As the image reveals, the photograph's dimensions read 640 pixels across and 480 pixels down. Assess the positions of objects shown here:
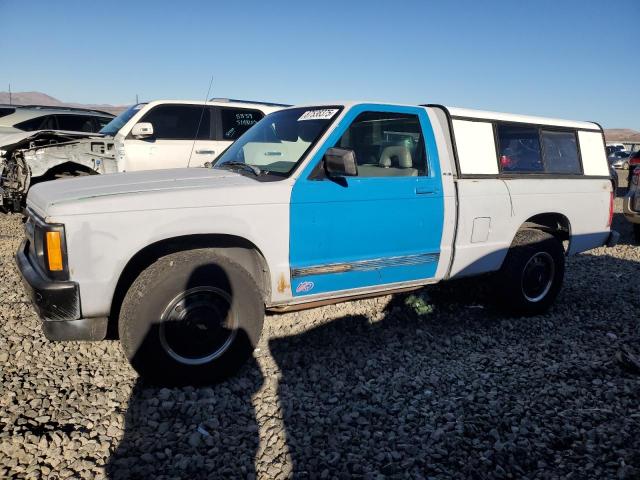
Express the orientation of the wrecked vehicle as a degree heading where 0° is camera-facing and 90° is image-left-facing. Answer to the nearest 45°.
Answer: approximately 90°

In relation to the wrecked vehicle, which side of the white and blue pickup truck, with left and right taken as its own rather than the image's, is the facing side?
right

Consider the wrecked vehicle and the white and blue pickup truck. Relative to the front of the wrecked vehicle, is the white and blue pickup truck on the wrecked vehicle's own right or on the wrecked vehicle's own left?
on the wrecked vehicle's own left

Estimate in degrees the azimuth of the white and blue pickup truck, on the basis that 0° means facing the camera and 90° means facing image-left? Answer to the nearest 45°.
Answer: approximately 45°
